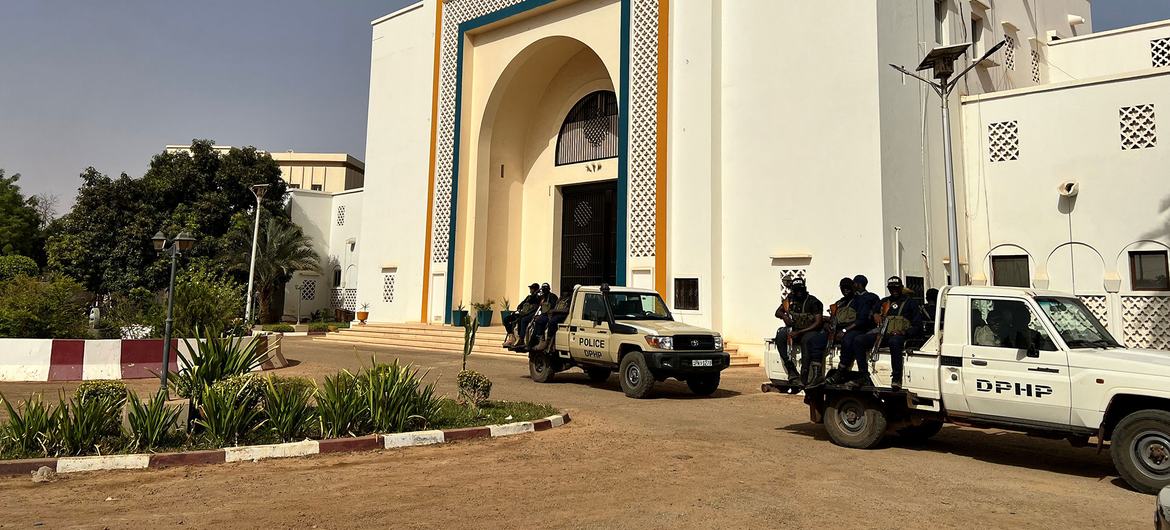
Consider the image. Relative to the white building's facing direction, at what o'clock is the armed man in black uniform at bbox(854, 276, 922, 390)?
The armed man in black uniform is roughly at 10 o'clock from the white building.

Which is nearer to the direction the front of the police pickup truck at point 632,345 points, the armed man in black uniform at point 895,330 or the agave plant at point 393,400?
the armed man in black uniform

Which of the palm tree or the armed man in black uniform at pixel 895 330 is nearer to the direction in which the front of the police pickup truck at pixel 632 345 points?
the armed man in black uniform

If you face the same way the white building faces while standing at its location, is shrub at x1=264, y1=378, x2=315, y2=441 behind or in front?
in front

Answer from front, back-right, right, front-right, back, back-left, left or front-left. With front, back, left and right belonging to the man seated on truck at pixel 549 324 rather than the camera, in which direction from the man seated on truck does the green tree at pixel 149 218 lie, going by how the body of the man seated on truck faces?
right

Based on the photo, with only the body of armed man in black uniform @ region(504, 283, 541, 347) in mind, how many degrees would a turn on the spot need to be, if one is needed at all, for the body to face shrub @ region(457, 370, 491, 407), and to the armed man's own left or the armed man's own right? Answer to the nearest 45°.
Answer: approximately 45° to the armed man's own left

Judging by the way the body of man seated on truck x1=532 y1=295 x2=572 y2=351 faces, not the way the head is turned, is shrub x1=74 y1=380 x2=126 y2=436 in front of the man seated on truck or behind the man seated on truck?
in front

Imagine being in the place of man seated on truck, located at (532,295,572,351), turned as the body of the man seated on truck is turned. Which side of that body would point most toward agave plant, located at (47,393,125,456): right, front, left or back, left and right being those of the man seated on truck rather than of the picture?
front

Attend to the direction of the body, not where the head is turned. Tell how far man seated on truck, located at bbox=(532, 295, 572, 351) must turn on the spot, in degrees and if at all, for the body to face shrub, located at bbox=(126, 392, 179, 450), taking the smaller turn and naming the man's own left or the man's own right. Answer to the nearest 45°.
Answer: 0° — they already face it

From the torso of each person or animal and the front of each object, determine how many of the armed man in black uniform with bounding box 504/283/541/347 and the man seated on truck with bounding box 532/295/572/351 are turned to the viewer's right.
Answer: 0

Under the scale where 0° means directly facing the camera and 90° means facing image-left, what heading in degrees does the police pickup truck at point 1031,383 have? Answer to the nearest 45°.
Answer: approximately 315°

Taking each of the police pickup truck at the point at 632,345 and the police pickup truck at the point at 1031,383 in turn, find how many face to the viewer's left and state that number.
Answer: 0

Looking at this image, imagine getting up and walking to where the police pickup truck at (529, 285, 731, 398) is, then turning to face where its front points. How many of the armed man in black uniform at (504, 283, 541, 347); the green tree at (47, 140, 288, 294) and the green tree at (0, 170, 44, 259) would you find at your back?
3
